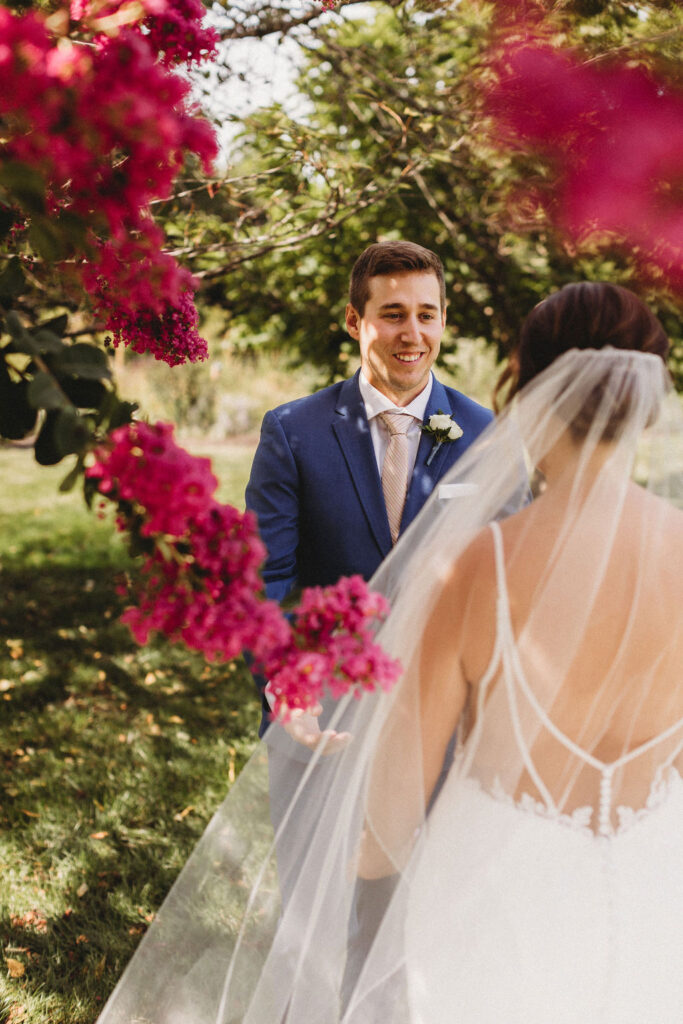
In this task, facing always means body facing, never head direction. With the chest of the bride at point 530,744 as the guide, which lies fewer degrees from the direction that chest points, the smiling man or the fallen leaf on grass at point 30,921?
the smiling man

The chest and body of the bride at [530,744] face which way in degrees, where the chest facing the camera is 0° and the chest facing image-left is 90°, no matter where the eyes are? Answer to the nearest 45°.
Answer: approximately 180°

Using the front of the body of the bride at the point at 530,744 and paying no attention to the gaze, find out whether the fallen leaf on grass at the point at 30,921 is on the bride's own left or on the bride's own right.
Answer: on the bride's own left

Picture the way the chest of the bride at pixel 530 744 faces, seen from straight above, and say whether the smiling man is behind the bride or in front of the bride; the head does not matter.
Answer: in front

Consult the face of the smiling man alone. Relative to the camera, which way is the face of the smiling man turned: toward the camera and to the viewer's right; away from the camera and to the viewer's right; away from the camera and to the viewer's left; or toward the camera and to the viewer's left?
toward the camera and to the viewer's right
